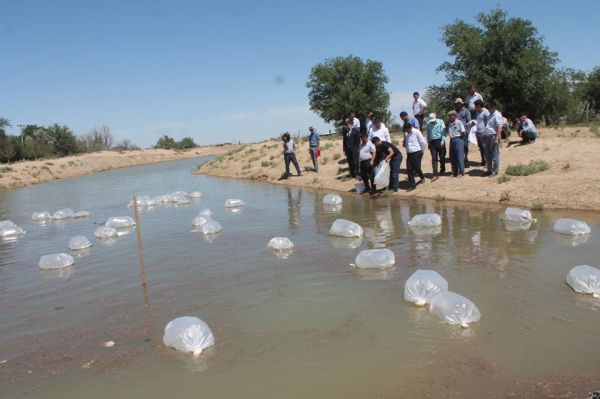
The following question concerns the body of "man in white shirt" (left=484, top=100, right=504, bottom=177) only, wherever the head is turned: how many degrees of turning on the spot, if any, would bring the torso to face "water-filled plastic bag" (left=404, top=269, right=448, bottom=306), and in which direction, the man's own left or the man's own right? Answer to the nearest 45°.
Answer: approximately 45° to the man's own left

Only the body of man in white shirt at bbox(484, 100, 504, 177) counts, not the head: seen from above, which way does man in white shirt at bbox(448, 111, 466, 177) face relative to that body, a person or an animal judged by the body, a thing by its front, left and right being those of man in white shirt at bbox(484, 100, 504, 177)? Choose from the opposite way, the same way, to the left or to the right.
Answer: the same way

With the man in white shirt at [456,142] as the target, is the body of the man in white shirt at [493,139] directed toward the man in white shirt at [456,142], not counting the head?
no

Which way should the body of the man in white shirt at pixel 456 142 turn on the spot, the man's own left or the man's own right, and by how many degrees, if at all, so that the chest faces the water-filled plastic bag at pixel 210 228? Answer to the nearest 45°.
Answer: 0° — they already face it

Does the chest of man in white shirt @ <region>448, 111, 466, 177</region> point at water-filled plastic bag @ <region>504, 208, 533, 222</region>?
no

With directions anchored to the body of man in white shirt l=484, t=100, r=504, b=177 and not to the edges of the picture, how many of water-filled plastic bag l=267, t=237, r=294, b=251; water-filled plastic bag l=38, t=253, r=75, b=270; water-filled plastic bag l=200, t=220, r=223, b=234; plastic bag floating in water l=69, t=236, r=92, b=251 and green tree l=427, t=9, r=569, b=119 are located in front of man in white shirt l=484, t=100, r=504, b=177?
4

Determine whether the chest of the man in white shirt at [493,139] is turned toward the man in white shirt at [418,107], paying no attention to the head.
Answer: no

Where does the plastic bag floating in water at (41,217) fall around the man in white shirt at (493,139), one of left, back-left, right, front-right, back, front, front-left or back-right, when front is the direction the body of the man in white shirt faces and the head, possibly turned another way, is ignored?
front-right

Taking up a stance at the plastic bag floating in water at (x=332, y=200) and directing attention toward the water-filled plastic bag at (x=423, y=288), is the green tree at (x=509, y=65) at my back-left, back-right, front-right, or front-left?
back-left

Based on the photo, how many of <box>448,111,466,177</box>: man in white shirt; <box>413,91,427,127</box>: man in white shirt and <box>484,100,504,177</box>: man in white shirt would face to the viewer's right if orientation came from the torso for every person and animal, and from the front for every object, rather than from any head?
0

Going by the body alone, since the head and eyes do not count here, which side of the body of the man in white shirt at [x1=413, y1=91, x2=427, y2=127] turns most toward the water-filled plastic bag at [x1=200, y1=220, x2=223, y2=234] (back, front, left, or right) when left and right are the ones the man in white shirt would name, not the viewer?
front

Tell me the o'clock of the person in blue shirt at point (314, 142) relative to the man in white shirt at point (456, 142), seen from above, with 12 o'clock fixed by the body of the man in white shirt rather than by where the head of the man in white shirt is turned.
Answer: The person in blue shirt is roughly at 3 o'clock from the man in white shirt.

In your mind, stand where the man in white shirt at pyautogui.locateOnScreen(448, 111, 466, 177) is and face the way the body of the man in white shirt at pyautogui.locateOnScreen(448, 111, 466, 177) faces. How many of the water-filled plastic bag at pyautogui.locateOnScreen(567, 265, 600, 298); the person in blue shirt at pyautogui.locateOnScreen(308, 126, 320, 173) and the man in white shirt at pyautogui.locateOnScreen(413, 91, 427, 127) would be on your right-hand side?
2

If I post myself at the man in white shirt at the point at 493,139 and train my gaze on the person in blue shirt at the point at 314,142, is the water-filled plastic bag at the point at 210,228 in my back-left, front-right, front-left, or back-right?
front-left

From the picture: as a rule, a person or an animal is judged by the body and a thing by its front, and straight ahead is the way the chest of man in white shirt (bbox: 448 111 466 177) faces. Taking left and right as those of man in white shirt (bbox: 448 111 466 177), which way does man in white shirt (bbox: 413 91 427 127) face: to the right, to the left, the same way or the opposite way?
the same way

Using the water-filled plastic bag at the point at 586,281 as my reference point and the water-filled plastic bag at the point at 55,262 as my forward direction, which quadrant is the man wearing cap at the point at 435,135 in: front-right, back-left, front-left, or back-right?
front-right

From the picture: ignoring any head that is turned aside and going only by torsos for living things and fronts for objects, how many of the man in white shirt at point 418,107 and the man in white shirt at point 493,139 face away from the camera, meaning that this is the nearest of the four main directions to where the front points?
0
